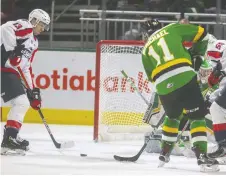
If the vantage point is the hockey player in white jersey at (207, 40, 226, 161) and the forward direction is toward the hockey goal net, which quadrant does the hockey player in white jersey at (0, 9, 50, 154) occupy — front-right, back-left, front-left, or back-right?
front-left

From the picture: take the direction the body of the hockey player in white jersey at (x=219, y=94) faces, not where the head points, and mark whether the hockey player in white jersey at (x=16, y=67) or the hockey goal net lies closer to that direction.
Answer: the hockey player in white jersey

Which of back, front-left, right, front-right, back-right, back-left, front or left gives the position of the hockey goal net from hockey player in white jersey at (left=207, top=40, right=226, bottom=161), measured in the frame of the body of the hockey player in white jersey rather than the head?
front-right

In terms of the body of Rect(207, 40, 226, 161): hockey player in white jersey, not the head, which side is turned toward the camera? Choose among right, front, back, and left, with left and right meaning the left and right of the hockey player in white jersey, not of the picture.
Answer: left

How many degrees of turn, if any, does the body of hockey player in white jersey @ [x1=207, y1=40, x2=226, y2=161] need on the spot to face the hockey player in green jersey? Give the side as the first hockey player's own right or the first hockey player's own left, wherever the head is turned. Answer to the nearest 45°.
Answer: approximately 45° to the first hockey player's own left

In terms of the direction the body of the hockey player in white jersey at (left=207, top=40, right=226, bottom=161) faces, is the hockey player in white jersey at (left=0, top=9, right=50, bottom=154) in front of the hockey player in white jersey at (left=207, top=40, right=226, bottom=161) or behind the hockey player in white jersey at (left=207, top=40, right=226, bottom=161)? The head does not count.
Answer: in front
